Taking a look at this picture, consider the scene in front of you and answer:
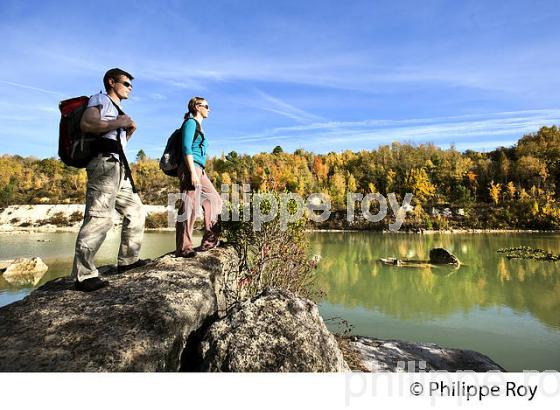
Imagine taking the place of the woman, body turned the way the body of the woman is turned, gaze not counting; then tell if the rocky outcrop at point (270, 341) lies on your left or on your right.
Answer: on your right

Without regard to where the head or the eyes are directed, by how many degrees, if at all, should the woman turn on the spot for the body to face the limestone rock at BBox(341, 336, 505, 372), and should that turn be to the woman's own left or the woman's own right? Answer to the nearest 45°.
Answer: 0° — they already face it

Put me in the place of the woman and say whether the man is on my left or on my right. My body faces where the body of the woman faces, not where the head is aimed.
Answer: on my right

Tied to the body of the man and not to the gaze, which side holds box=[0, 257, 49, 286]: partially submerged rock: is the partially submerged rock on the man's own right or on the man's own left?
on the man's own left

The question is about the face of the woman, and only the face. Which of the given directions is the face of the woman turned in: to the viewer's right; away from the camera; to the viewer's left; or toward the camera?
to the viewer's right

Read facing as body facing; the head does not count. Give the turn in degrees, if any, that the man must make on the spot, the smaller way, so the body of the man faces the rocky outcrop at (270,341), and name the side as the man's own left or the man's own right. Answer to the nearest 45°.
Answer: approximately 45° to the man's own right

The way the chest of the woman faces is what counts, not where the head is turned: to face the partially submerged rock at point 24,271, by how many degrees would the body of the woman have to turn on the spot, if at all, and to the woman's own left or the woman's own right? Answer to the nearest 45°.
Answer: approximately 135° to the woman's own left

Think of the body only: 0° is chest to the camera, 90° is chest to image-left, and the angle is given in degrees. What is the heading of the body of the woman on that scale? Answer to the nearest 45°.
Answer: approximately 270°

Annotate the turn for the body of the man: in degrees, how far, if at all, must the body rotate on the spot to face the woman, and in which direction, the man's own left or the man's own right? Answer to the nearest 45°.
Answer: approximately 45° to the man's own left

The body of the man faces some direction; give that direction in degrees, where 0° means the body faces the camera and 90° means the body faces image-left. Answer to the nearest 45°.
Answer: approximately 270°
